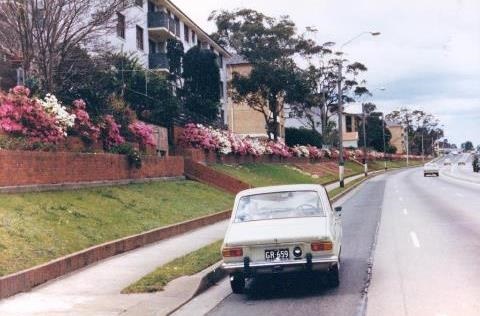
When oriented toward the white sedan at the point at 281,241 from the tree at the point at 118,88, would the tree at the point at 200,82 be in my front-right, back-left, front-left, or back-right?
back-left

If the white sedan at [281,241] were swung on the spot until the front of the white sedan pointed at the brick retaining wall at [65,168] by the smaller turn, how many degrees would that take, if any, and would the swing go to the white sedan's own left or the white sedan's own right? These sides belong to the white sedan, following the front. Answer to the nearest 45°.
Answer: approximately 45° to the white sedan's own left

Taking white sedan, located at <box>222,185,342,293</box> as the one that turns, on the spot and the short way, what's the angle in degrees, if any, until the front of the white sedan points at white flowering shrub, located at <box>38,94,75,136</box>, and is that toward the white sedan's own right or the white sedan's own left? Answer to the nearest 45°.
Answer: approximately 45° to the white sedan's own left

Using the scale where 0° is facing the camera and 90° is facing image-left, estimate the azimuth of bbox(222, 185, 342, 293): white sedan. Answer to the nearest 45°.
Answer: approximately 180°

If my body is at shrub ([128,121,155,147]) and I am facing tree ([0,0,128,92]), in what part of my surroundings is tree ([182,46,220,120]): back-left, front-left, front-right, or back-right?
back-right
